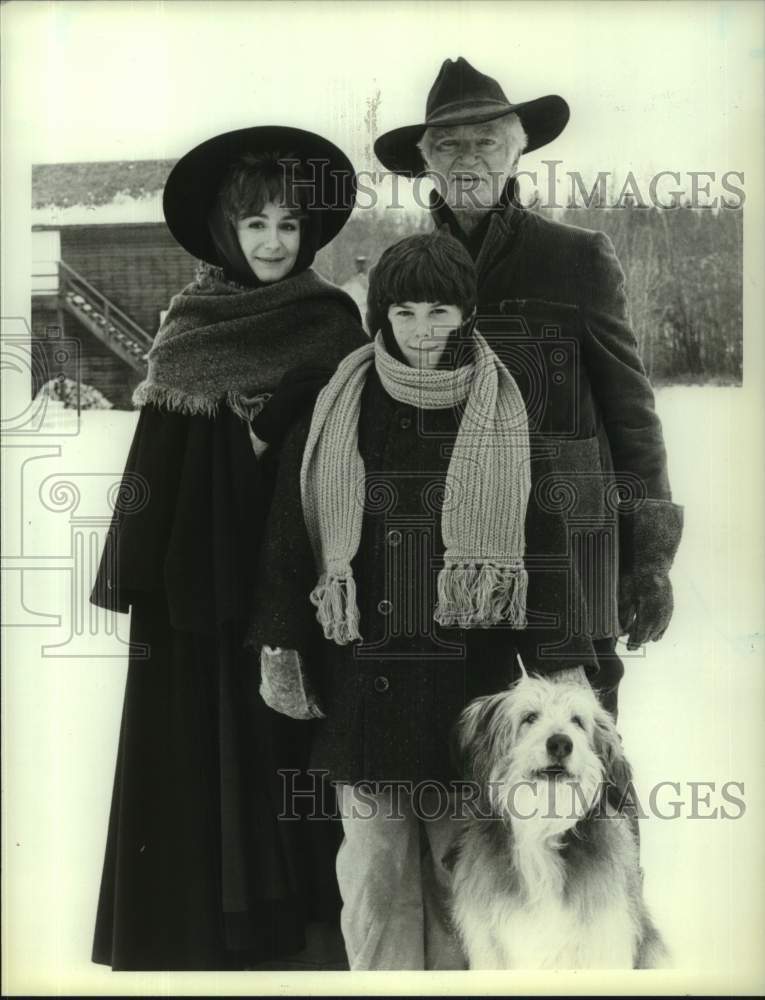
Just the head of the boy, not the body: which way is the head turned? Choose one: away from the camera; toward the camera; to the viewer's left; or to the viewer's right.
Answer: toward the camera

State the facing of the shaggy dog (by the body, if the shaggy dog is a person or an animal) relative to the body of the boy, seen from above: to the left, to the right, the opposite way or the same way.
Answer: the same way

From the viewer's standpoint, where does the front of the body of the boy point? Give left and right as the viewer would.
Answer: facing the viewer

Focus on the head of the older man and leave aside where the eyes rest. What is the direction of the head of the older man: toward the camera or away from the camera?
toward the camera

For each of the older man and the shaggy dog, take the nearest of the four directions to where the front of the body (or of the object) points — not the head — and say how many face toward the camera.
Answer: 2

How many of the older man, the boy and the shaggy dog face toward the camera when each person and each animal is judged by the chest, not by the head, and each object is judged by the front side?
3

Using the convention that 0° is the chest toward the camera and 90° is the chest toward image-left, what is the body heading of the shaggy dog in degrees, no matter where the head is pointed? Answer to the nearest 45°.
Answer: approximately 0°

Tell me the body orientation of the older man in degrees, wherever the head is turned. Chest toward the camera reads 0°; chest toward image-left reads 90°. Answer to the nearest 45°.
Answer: approximately 0°

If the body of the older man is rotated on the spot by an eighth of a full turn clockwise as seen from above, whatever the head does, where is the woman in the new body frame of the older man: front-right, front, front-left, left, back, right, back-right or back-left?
front-right

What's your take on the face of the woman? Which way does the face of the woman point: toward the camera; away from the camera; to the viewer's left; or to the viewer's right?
toward the camera

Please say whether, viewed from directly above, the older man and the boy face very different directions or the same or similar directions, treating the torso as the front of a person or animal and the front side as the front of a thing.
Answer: same or similar directions
